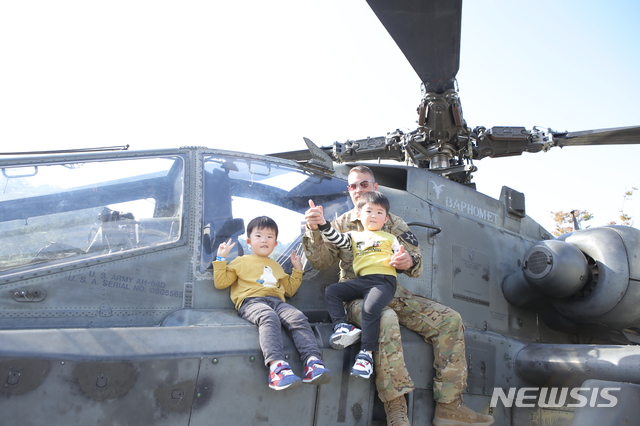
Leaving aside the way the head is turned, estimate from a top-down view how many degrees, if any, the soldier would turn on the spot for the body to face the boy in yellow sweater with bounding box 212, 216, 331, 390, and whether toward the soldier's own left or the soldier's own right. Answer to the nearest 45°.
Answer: approximately 45° to the soldier's own right

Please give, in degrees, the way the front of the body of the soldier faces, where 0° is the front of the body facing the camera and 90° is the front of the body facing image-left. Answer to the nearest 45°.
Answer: approximately 0°
